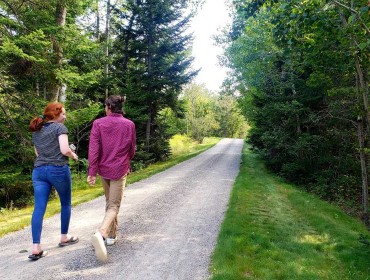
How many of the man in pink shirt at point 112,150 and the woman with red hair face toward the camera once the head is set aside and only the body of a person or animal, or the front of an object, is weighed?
0

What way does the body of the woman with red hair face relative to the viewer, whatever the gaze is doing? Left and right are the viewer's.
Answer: facing away from the viewer and to the right of the viewer

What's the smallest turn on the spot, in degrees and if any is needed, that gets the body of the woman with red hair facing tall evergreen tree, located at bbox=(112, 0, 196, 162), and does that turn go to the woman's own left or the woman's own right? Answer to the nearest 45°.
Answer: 0° — they already face it

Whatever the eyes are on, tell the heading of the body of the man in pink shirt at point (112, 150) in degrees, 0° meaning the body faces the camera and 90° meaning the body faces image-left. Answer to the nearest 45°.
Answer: approximately 180°

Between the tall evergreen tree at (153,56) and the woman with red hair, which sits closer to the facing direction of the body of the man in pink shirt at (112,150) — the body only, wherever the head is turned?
the tall evergreen tree

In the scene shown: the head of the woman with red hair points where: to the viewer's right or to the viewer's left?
to the viewer's right

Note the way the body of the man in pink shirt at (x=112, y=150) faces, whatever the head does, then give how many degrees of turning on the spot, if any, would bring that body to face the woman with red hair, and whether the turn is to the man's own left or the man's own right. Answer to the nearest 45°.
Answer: approximately 90° to the man's own left

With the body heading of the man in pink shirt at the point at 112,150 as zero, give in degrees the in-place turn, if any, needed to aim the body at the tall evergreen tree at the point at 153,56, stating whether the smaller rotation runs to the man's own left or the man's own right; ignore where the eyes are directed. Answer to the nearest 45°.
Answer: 0° — they already face it

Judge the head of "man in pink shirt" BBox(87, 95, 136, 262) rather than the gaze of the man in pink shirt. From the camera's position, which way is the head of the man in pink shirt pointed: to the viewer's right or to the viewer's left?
to the viewer's left

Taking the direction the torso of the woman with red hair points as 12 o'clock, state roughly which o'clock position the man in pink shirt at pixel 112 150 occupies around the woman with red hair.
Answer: The man in pink shirt is roughly at 2 o'clock from the woman with red hair.
